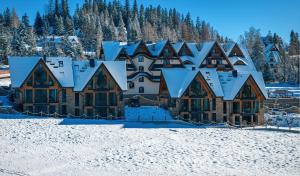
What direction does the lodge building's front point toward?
toward the camera

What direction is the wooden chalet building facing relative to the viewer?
toward the camera
